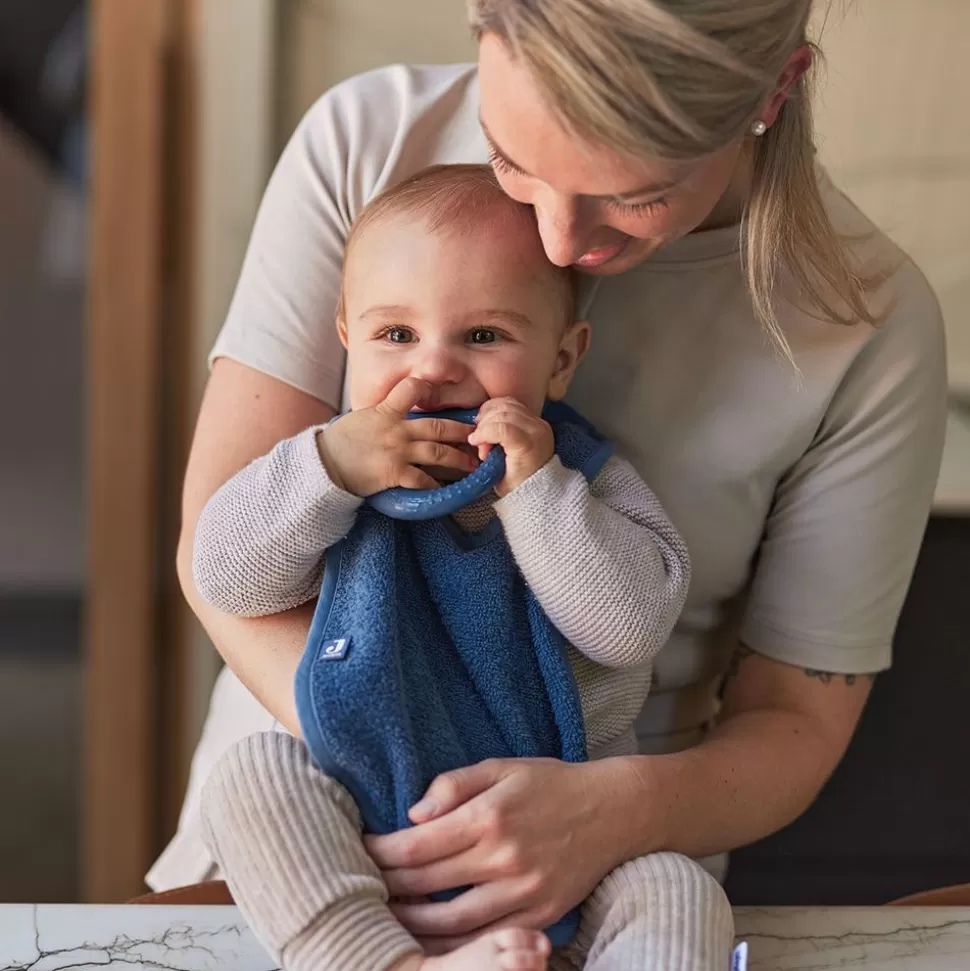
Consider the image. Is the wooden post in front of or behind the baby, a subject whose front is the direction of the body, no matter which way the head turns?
behind

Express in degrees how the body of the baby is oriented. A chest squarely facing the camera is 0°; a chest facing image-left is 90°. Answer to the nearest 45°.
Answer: approximately 0°

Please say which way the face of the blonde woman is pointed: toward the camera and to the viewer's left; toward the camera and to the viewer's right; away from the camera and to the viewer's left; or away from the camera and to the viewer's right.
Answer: toward the camera and to the viewer's left
